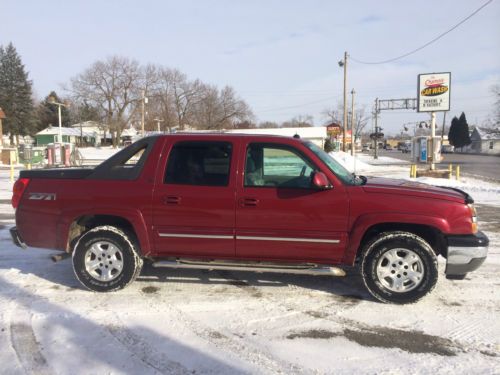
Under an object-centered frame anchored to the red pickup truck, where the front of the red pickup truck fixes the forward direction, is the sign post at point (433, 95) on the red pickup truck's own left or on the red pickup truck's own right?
on the red pickup truck's own left

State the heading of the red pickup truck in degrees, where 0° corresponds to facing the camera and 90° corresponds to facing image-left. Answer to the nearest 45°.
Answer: approximately 270°
